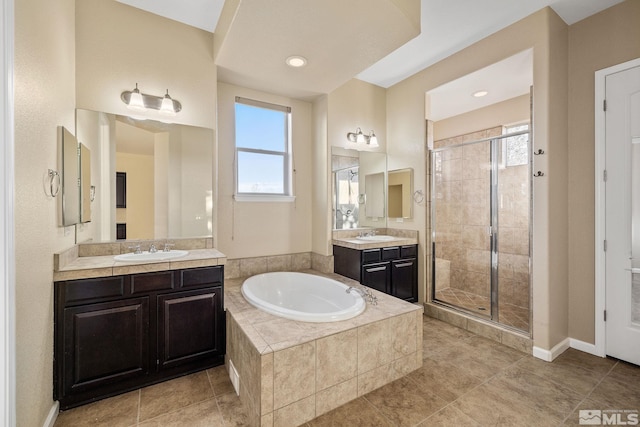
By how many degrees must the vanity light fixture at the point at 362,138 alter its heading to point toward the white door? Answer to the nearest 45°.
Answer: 0° — it already faces it

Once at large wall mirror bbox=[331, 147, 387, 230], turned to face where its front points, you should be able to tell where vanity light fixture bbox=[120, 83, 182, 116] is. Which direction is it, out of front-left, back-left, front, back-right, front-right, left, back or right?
right

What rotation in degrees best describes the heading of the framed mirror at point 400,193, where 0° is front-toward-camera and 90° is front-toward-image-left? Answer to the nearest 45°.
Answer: approximately 45°

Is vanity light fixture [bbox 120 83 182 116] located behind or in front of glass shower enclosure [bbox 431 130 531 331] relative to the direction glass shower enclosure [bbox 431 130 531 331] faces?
in front

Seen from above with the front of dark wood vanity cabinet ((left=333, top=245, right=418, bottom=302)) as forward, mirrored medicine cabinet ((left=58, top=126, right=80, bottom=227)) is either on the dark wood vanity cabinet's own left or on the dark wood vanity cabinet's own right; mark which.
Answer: on the dark wood vanity cabinet's own right
